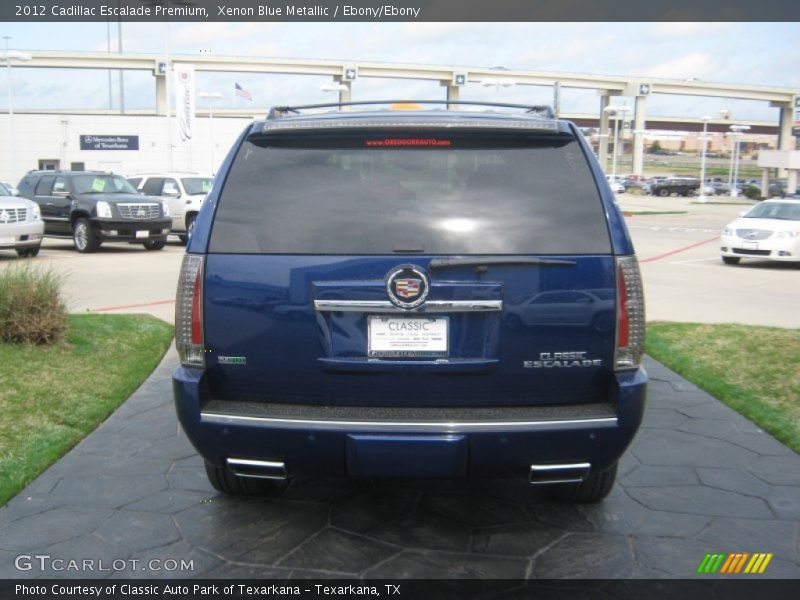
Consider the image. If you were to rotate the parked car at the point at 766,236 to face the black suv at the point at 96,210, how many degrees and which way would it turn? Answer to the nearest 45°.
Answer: approximately 45° to its right

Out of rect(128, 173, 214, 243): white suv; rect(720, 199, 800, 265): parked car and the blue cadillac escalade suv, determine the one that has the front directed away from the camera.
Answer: the blue cadillac escalade suv

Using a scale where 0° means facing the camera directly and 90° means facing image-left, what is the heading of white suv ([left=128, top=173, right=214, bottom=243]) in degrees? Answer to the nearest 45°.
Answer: approximately 315°

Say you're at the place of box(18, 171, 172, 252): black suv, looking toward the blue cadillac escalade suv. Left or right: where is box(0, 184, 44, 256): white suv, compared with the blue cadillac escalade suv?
right

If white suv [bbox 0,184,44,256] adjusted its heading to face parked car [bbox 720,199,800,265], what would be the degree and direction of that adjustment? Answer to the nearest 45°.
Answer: approximately 45° to its left

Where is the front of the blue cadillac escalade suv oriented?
away from the camera

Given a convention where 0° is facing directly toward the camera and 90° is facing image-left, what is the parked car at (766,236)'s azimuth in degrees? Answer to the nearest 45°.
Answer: approximately 45°

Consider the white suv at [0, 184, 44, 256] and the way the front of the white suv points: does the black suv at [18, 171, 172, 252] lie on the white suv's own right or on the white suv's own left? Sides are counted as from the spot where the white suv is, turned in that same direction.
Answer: on the white suv's own left

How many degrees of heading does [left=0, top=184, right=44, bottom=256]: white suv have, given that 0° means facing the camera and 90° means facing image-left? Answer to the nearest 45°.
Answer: approximately 315°
